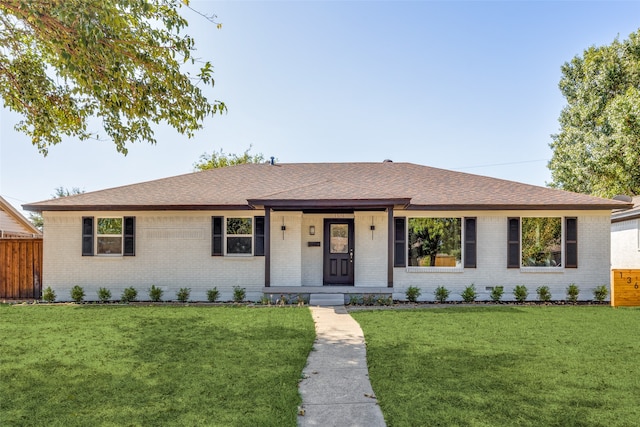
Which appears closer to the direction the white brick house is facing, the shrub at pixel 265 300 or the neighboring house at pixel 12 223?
the shrub

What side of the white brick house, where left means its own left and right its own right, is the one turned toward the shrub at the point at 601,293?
left

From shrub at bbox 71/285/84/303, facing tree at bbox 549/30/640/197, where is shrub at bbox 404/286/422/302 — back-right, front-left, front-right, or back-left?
front-right

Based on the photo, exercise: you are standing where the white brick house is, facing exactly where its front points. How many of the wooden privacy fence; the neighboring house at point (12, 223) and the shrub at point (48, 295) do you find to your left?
0

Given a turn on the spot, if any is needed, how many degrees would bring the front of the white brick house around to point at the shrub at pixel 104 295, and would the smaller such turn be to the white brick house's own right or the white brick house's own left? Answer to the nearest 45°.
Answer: approximately 90° to the white brick house's own right

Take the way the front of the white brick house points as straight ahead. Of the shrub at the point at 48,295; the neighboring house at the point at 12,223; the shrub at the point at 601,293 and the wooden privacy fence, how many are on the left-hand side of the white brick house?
1

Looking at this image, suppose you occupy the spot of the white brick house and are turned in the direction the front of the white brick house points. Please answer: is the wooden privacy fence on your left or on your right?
on your right

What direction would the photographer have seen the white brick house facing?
facing the viewer

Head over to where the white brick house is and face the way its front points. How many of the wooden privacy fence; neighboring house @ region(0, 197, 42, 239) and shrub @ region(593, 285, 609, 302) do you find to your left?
1

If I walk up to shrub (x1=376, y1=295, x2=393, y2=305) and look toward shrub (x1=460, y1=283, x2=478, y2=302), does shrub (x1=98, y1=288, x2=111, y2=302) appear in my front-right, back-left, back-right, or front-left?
back-left

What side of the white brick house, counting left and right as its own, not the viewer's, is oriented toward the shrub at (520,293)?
left

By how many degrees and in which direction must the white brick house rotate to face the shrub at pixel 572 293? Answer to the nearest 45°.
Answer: approximately 90° to its left
